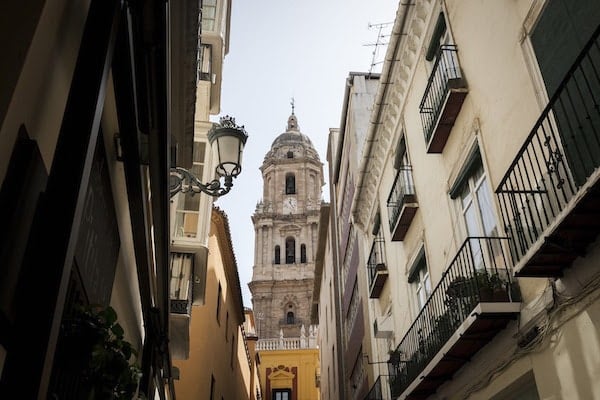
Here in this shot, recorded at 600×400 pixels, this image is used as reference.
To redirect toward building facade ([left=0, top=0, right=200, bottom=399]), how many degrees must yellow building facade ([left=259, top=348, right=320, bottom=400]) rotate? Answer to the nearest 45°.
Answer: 0° — it already faces it

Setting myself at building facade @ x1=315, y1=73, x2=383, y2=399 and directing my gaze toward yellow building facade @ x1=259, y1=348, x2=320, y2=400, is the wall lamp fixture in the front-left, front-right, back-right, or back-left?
back-left

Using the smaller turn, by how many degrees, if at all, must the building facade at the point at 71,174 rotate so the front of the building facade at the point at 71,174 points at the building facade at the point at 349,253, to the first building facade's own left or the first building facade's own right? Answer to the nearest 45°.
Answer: approximately 45° to the first building facade's own left

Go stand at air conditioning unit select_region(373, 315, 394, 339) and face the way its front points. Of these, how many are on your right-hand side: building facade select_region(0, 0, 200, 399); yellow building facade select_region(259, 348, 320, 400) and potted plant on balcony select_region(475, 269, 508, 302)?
1

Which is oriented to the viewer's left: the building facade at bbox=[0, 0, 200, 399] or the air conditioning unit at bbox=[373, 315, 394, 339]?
the air conditioning unit

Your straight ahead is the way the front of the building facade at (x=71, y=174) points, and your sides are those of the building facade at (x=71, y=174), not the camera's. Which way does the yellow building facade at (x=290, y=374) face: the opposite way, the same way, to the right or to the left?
to the right

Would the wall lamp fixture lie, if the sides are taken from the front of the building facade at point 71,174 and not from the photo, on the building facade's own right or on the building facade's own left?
on the building facade's own left

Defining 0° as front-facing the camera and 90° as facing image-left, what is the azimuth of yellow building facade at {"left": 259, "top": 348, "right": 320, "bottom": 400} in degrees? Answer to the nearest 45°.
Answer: approximately 0°

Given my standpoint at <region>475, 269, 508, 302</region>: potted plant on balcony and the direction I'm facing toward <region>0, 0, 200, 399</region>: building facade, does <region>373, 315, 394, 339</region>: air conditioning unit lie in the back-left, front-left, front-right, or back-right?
back-right

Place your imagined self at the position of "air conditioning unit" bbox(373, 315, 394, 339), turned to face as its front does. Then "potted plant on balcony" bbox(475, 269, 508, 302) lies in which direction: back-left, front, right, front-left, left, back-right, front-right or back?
left

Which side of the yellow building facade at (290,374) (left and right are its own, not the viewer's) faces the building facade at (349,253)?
front

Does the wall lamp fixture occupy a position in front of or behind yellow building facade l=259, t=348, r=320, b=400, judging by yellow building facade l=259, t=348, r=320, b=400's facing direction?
in front

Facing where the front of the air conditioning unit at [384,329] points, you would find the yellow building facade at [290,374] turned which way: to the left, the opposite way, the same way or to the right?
to the left

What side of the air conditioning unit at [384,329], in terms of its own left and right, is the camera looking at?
left

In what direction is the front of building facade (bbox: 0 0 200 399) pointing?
to the viewer's right

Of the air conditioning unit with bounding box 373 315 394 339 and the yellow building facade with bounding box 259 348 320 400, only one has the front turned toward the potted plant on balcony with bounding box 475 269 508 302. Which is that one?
the yellow building facade
